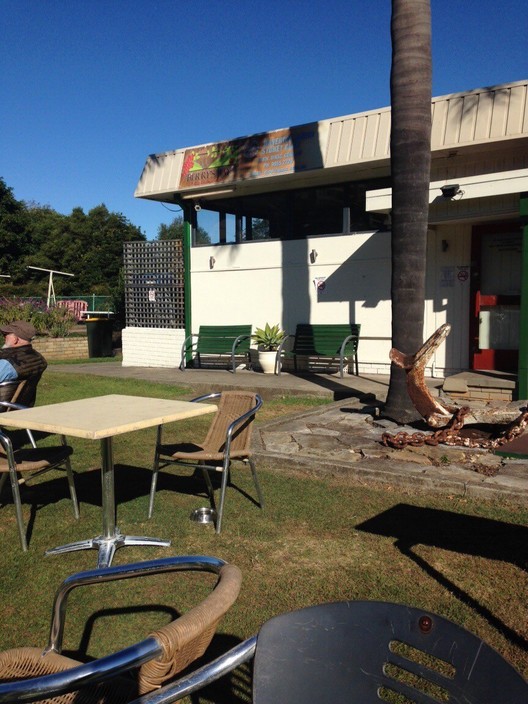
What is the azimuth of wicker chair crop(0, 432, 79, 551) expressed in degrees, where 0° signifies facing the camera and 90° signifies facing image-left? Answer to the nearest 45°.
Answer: approximately 315°

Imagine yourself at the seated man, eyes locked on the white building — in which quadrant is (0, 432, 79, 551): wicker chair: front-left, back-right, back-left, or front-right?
back-right

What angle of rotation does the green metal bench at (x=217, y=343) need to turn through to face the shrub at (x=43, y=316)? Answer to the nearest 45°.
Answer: approximately 90° to its right

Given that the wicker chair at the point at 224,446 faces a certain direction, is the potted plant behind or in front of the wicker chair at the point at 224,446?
behind

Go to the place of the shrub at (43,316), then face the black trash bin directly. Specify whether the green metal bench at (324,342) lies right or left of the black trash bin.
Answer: right

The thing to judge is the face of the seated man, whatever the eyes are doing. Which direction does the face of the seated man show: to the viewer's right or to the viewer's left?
to the viewer's left
